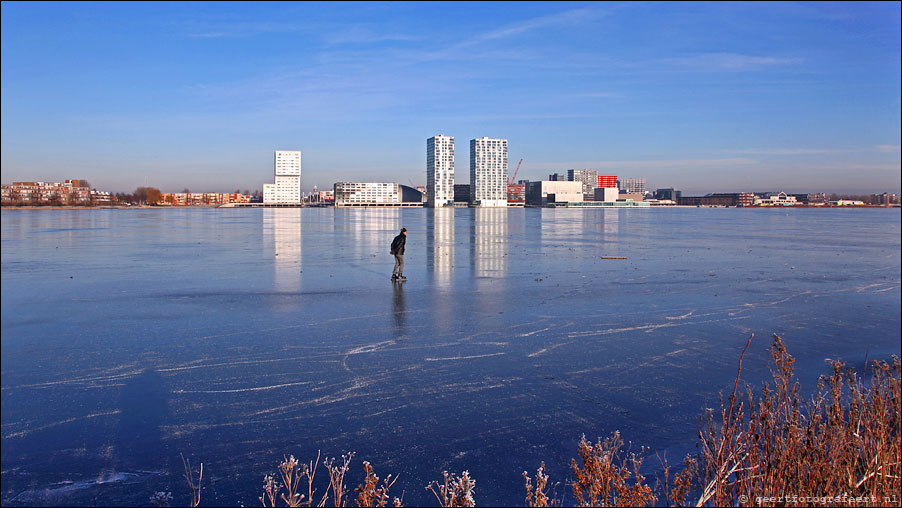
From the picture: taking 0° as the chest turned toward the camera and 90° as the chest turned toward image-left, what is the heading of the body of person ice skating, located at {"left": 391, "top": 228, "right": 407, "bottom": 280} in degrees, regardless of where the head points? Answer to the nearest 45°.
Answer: approximately 270°
